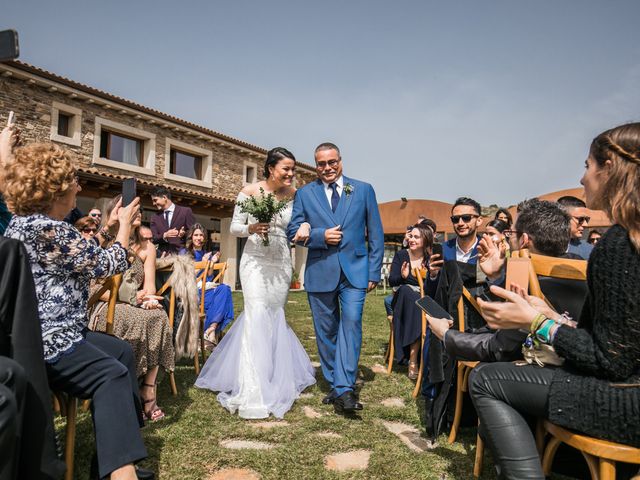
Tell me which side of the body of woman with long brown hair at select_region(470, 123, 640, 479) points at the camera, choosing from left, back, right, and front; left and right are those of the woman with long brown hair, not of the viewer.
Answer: left

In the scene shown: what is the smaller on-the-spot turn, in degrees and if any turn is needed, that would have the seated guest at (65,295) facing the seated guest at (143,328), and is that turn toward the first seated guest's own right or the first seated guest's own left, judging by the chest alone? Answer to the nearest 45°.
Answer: approximately 45° to the first seated guest's own left

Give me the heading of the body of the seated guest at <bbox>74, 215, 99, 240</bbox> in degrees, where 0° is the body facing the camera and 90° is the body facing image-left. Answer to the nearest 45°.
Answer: approximately 315°

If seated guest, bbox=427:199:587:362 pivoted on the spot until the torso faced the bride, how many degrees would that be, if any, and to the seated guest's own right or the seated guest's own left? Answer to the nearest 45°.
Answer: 0° — they already face them

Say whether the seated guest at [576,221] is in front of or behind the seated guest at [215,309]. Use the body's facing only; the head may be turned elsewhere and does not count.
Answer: in front

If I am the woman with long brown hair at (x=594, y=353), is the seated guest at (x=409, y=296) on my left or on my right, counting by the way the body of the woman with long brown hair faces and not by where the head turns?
on my right
